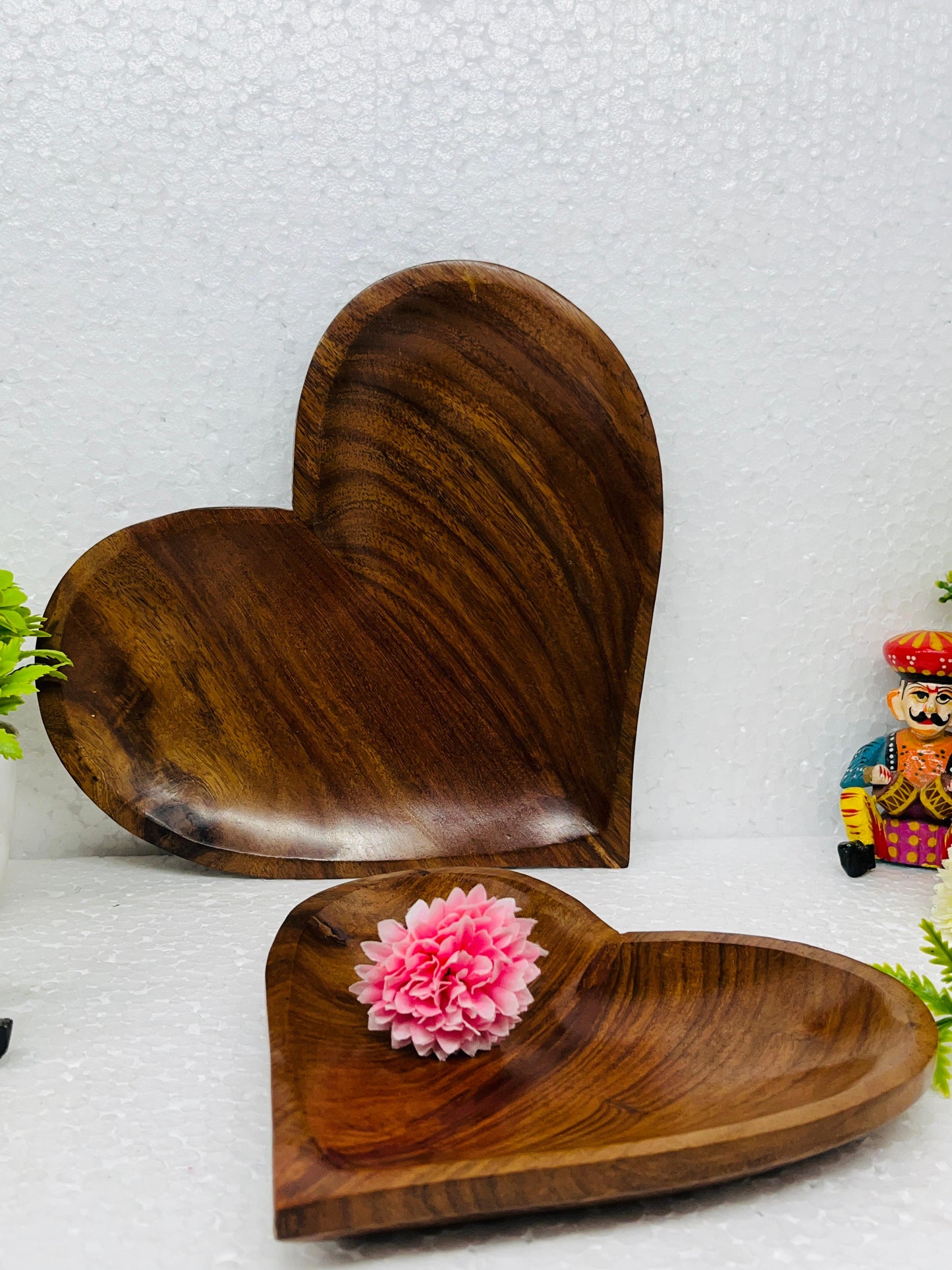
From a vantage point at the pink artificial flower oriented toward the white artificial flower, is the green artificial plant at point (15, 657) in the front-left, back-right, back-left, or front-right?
back-left

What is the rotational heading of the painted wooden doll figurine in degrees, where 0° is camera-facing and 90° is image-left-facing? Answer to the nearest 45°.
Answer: approximately 0°
